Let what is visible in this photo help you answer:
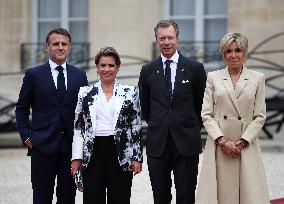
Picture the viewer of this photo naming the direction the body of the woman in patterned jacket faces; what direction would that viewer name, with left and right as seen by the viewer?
facing the viewer

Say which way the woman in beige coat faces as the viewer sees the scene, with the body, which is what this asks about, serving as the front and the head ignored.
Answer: toward the camera

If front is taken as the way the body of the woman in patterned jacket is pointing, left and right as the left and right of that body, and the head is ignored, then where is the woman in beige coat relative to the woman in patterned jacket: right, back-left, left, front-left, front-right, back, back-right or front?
left

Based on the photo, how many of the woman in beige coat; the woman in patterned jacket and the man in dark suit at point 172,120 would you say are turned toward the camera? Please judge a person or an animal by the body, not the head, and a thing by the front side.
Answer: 3

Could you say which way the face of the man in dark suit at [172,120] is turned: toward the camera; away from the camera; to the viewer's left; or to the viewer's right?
toward the camera

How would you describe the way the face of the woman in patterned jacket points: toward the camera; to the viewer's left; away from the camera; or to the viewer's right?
toward the camera

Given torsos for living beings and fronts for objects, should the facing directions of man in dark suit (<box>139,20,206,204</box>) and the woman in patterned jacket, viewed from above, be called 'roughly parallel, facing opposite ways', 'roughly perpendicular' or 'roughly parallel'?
roughly parallel

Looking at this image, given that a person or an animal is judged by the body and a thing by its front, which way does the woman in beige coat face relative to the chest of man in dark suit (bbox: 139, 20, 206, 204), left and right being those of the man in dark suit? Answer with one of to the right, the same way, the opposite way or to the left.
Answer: the same way

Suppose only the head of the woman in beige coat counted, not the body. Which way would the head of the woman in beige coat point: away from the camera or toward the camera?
toward the camera

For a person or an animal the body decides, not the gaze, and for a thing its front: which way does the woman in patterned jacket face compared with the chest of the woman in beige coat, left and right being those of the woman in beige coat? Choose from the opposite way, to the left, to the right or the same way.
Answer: the same way
